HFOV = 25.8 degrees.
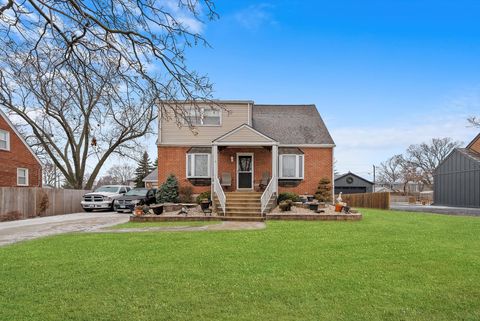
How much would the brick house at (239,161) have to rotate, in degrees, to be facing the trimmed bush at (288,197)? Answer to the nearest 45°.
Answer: approximately 45° to its left

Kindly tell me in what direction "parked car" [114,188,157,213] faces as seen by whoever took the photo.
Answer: facing the viewer and to the left of the viewer

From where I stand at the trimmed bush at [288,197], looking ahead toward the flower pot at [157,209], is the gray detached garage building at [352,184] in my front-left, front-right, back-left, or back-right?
back-right

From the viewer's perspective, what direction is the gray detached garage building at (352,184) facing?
toward the camera

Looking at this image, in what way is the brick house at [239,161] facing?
toward the camera

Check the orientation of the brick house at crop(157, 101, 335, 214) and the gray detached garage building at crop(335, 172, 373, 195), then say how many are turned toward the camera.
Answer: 2

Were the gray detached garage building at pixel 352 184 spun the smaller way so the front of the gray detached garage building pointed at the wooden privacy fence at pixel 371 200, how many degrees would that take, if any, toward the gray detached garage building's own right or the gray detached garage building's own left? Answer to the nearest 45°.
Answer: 0° — it already faces it

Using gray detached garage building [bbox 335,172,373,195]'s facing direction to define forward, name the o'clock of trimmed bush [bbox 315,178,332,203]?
The trimmed bush is roughly at 12 o'clock from the gray detached garage building.
